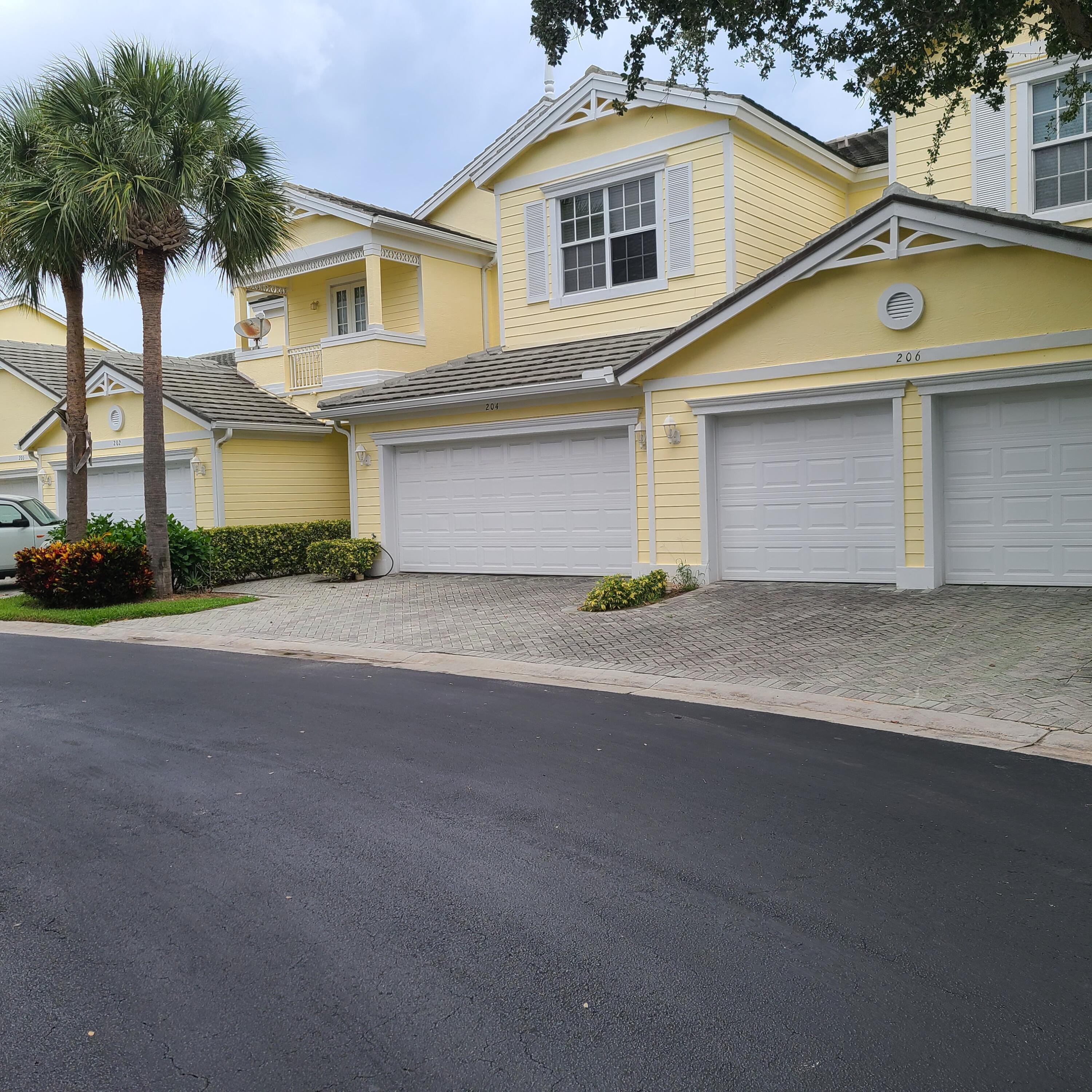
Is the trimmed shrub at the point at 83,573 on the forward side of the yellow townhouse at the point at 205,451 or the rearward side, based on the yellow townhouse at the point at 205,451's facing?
on the forward side

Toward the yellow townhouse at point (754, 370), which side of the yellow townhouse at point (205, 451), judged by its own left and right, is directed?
left

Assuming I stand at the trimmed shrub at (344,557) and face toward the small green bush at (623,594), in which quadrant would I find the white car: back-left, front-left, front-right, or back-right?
back-right

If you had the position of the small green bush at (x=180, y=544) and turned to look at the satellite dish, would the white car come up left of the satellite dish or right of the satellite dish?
left

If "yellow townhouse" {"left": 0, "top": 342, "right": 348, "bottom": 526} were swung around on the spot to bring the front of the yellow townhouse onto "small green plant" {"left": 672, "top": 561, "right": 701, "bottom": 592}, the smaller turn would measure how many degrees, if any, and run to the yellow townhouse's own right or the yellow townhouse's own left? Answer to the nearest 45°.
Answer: approximately 90° to the yellow townhouse's own left

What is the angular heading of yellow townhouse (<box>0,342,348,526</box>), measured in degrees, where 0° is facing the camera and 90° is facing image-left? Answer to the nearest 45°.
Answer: approximately 45°
